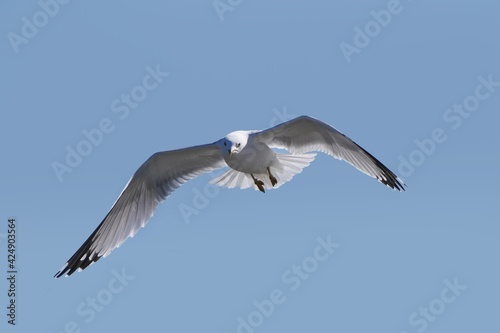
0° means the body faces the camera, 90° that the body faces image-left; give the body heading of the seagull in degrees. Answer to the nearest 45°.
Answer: approximately 0°
